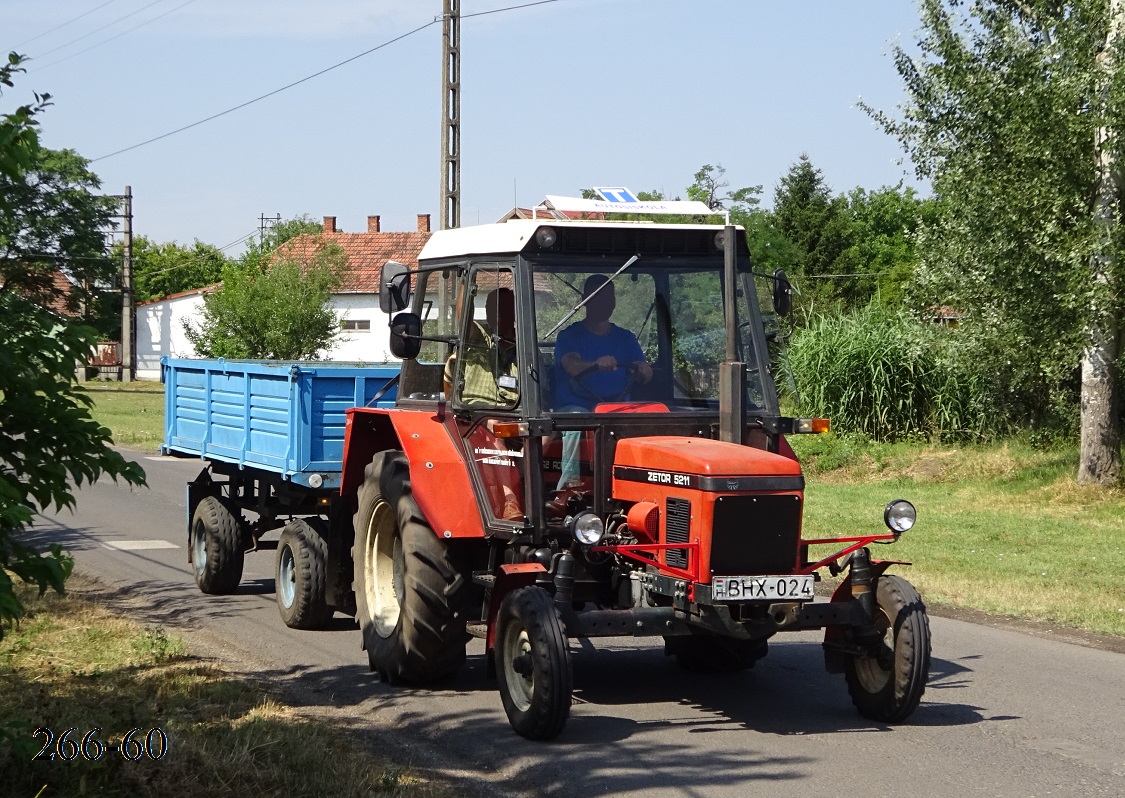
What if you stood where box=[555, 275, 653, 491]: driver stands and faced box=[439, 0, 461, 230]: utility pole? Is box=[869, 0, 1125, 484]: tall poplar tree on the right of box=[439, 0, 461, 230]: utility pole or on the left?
right

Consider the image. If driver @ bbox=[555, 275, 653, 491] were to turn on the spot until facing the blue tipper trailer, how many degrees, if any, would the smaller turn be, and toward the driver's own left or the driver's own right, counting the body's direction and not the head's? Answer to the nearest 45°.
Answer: approximately 180°

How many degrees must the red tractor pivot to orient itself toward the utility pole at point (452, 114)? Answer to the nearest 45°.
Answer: approximately 135° to its left

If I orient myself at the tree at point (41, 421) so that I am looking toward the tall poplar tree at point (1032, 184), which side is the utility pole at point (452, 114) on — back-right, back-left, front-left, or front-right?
front-left

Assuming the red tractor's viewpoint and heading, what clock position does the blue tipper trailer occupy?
The blue tipper trailer is roughly at 6 o'clock from the red tractor.

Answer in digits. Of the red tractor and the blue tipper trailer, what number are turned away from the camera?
0

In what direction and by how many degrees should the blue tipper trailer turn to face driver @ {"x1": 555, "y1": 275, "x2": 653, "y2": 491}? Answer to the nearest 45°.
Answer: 0° — it already faces them

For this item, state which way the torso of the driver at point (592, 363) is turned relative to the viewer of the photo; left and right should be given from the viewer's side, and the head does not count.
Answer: facing the viewer and to the right of the viewer

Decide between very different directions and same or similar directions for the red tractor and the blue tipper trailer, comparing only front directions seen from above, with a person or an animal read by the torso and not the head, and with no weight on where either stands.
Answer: same or similar directions

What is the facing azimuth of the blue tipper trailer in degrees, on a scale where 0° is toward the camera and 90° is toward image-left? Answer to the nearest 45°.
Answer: approximately 315°

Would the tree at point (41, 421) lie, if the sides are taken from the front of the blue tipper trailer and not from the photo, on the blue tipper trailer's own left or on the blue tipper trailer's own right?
on the blue tipper trailer's own right

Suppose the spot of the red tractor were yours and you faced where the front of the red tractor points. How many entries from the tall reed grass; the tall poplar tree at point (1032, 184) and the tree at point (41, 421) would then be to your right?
1

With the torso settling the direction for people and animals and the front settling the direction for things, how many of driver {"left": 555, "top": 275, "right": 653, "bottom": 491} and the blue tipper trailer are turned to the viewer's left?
0

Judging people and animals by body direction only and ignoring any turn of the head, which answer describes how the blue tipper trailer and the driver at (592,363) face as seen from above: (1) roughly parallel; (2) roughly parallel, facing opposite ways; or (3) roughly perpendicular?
roughly parallel

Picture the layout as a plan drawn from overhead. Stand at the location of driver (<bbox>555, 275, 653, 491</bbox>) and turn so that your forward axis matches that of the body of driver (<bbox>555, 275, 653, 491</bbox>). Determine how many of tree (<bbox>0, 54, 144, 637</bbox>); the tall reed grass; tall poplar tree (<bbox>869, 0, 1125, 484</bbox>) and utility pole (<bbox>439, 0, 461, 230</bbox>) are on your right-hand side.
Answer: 1

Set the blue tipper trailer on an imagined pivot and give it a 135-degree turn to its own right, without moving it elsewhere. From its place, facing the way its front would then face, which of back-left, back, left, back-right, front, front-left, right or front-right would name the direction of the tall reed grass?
back-right

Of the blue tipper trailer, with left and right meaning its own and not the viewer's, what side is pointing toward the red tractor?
front

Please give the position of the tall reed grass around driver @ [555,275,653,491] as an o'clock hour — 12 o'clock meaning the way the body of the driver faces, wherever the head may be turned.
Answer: The tall reed grass is roughly at 8 o'clock from the driver.
